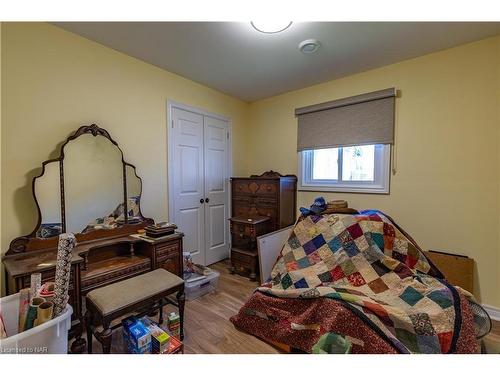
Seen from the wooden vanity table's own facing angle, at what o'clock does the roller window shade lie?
The roller window shade is roughly at 11 o'clock from the wooden vanity table.

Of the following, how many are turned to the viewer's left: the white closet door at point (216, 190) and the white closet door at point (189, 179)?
0

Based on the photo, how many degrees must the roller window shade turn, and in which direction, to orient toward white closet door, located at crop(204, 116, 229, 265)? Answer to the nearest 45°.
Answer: approximately 45° to its right

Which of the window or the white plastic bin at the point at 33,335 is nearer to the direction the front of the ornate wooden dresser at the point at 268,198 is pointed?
the white plastic bin

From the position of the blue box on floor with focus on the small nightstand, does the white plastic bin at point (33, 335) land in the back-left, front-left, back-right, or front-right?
back-left

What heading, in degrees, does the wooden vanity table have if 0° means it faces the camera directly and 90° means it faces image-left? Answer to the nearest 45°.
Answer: approximately 315°
